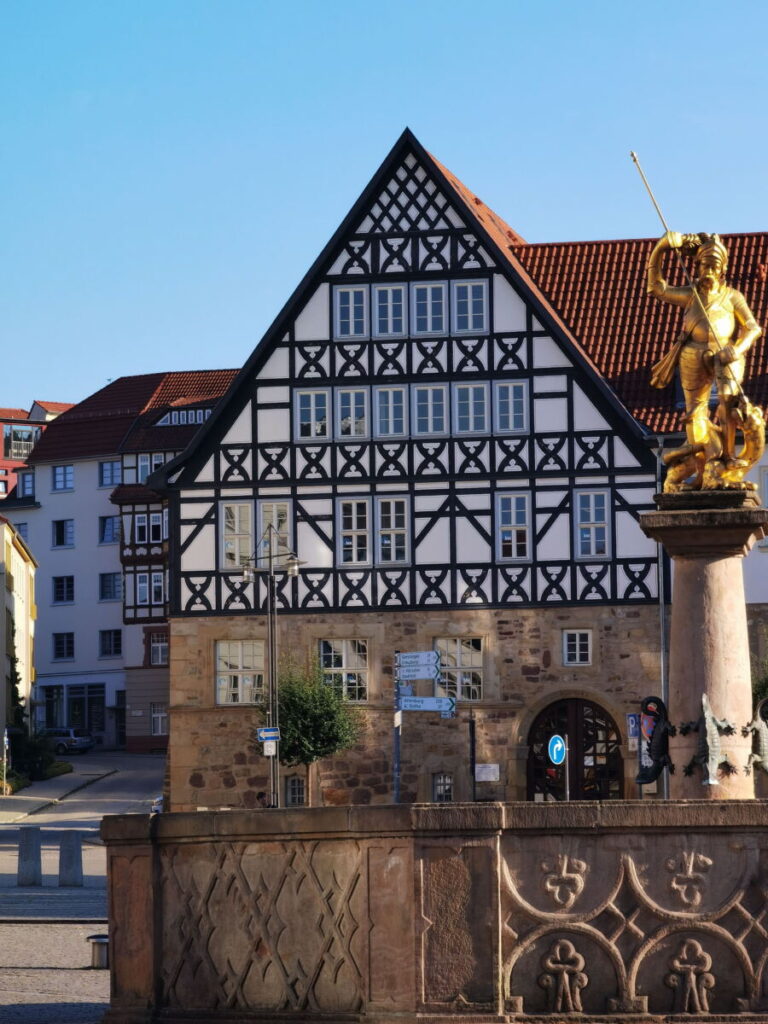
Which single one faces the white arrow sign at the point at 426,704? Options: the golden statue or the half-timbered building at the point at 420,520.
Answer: the half-timbered building

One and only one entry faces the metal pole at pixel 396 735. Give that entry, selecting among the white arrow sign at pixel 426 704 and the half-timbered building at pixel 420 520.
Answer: the half-timbered building

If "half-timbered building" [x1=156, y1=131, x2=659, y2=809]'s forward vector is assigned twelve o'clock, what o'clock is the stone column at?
The stone column is roughly at 12 o'clock from the half-timbered building.

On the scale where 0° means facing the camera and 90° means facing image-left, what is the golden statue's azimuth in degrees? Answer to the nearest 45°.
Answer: approximately 0°

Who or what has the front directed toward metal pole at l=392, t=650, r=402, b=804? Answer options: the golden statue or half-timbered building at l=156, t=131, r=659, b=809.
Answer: the half-timbered building

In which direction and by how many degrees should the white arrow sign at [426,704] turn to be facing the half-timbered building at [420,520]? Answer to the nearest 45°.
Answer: approximately 180°

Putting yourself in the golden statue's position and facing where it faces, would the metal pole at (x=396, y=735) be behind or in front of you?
behind
